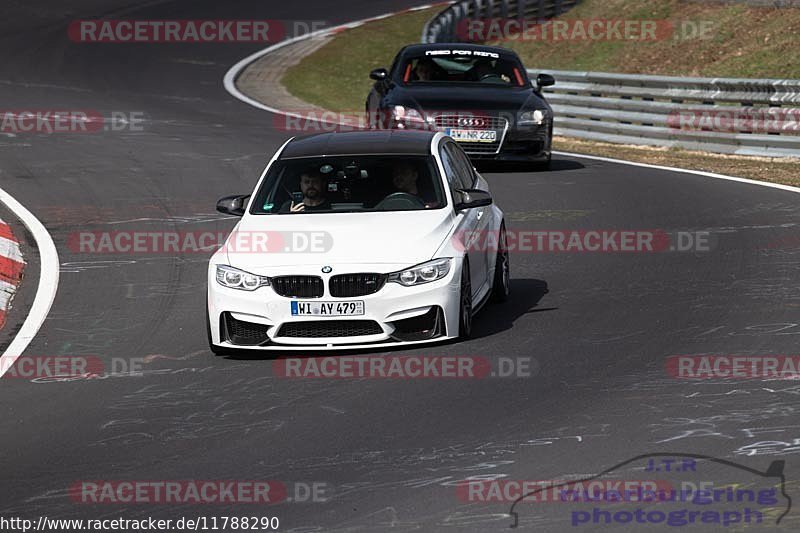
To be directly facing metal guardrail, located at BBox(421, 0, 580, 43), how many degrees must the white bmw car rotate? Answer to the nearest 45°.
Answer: approximately 180°

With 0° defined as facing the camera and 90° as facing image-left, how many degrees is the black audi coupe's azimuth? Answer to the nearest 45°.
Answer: approximately 0°

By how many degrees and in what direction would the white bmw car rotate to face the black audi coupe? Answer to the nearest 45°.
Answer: approximately 180°

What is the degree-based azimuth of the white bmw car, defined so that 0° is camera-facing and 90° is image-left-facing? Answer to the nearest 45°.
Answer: approximately 0°

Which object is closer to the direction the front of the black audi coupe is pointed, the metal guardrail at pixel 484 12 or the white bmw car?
the white bmw car

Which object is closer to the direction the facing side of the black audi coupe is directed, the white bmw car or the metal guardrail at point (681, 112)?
the white bmw car

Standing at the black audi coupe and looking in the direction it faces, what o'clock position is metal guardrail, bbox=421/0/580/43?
The metal guardrail is roughly at 6 o'clock from the black audi coupe.

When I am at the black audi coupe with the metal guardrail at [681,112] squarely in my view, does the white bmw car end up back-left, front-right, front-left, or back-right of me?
back-right

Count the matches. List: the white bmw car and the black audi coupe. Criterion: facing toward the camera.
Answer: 2
